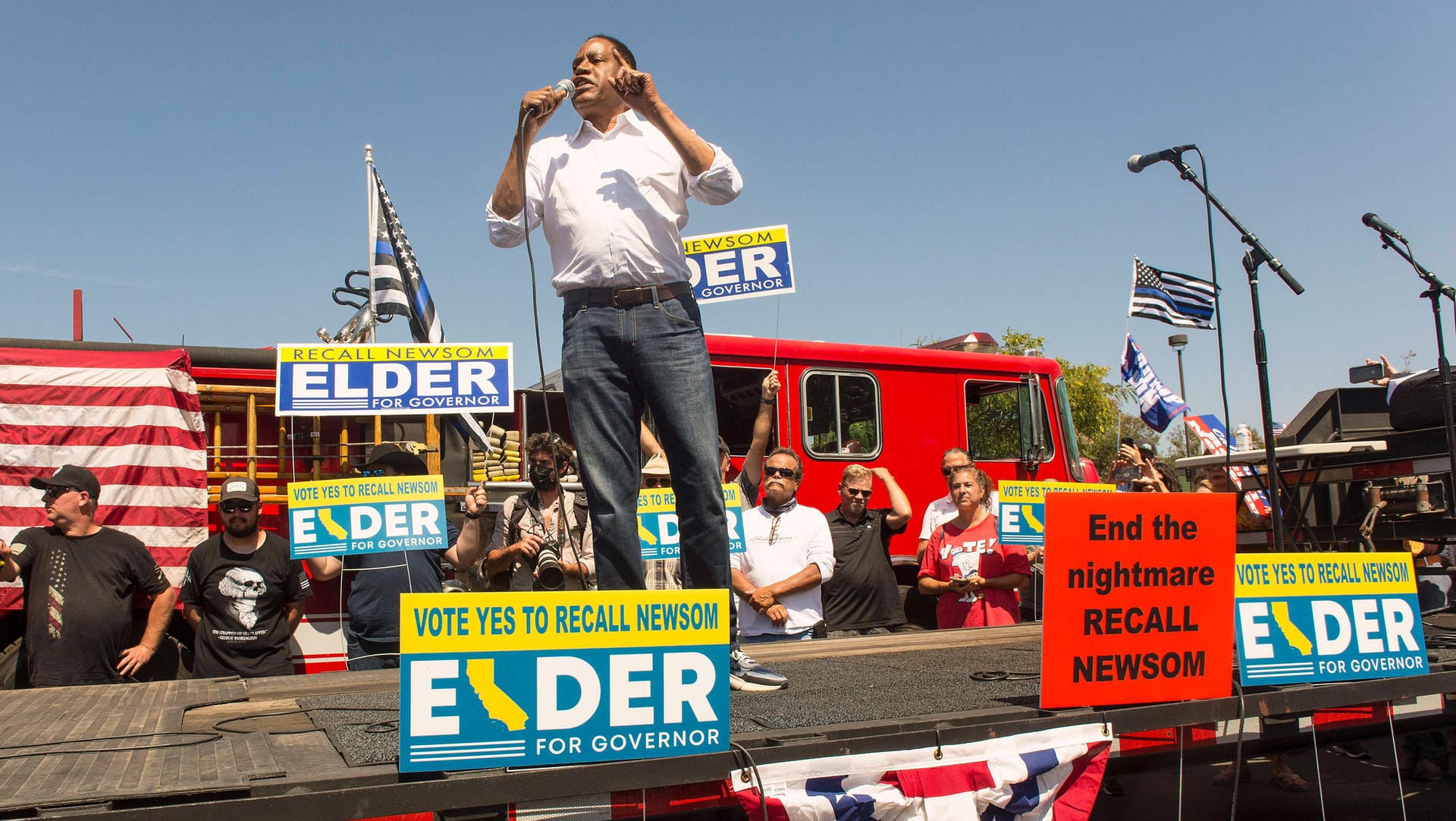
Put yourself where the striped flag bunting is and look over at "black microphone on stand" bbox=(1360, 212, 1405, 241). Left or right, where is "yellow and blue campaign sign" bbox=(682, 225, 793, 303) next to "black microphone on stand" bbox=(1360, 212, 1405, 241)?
left

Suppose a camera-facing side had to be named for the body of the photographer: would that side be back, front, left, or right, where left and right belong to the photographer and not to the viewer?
front

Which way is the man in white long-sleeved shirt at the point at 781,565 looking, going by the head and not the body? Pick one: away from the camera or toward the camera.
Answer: toward the camera

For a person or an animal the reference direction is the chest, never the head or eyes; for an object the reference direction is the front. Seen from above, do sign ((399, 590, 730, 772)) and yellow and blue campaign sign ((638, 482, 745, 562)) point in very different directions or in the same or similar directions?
same or similar directions

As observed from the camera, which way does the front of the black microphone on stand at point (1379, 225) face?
facing to the left of the viewer

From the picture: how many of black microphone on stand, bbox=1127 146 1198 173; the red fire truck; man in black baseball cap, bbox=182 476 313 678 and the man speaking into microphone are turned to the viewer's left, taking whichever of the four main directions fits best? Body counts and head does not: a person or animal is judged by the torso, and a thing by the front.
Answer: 1

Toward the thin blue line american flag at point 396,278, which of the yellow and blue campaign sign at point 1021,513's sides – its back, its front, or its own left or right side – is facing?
right

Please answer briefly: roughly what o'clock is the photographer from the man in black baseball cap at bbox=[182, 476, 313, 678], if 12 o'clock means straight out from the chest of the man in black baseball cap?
The photographer is roughly at 9 o'clock from the man in black baseball cap.

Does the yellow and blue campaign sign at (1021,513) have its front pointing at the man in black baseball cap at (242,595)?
no

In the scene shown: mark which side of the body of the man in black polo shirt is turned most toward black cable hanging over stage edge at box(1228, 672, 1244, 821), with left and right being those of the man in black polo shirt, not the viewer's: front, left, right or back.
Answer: front

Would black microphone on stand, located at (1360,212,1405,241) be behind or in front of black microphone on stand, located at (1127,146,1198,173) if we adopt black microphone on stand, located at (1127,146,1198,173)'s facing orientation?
behind

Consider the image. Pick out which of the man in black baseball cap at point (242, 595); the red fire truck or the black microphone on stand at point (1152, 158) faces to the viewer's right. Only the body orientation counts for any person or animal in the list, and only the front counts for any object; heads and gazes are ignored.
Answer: the red fire truck

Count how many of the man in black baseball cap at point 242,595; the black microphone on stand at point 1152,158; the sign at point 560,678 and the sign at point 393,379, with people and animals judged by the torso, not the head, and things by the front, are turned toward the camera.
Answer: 3

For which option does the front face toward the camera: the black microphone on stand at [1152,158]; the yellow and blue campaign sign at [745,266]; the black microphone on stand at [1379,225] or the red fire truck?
the yellow and blue campaign sign

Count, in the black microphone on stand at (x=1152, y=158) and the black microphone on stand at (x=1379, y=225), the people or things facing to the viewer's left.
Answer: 2

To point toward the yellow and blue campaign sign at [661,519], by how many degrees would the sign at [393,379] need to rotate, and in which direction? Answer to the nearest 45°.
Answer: approximately 45° to its left

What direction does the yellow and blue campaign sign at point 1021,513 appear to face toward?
toward the camera

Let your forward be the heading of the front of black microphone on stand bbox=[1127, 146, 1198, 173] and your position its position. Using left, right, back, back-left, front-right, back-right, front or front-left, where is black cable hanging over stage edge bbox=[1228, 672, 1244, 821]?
left

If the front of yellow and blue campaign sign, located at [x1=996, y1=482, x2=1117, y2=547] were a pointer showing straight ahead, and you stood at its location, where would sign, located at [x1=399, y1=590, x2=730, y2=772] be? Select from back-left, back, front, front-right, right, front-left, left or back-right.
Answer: front

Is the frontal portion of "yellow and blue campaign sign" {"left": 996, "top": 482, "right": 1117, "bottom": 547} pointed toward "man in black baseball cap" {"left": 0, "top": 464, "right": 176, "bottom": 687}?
no

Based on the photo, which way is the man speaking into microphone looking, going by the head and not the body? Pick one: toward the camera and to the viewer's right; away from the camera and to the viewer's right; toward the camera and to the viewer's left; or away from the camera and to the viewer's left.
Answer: toward the camera and to the viewer's left

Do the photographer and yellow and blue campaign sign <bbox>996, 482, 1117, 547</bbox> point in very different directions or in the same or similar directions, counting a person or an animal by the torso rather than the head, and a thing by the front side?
same or similar directions

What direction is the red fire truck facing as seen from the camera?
to the viewer's right

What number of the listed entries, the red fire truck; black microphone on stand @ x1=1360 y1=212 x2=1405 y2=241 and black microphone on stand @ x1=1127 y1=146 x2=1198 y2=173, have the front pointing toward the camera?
0

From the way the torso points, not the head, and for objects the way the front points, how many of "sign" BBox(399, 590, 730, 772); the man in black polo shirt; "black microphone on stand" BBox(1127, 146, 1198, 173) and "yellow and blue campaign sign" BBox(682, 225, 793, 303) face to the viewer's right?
0

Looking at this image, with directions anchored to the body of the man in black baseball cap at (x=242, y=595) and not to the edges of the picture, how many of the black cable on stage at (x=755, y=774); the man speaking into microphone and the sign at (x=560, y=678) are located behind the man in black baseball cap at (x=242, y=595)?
0
